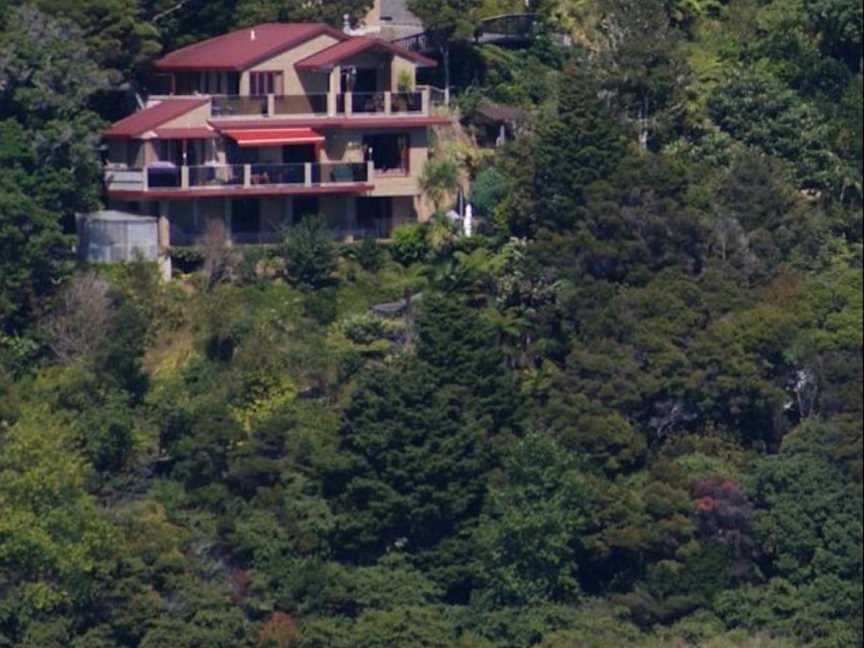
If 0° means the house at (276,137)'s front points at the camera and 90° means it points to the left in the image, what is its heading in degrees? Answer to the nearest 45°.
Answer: approximately 0°

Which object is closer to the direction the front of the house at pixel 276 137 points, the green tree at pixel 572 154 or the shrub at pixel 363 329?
the shrub

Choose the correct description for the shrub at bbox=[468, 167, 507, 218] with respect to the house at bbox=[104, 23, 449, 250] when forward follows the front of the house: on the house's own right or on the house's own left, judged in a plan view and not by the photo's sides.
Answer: on the house's own left

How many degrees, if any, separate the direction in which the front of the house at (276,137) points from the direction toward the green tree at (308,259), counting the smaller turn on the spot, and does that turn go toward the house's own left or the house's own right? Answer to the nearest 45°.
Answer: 0° — it already faces it
